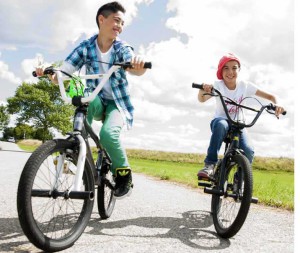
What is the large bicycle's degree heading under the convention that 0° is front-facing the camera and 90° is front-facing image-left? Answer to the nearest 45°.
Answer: approximately 45°

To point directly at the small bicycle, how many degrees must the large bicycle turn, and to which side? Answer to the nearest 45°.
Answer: approximately 180°

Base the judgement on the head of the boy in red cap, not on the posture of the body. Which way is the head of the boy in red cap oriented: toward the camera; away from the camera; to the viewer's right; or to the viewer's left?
toward the camera

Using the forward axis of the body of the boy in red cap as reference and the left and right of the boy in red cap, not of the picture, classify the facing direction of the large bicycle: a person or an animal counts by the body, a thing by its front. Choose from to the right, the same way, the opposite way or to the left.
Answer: the same way

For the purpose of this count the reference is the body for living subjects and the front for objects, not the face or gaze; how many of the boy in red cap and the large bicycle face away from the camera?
0

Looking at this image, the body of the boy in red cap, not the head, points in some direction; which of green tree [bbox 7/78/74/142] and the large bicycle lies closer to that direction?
the large bicycle

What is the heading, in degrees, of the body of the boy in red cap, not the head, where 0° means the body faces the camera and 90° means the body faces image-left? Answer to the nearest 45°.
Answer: approximately 0°

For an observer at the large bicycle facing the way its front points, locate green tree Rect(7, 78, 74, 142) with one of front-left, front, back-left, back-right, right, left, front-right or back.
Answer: back-right

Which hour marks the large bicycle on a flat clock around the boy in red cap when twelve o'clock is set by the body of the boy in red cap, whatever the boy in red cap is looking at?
The large bicycle is roughly at 1 o'clock from the boy in red cap.

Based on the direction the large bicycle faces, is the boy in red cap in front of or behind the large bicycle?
behind

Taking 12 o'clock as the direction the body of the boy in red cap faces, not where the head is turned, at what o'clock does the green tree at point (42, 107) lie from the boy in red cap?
The green tree is roughly at 5 o'clock from the boy in red cap.
